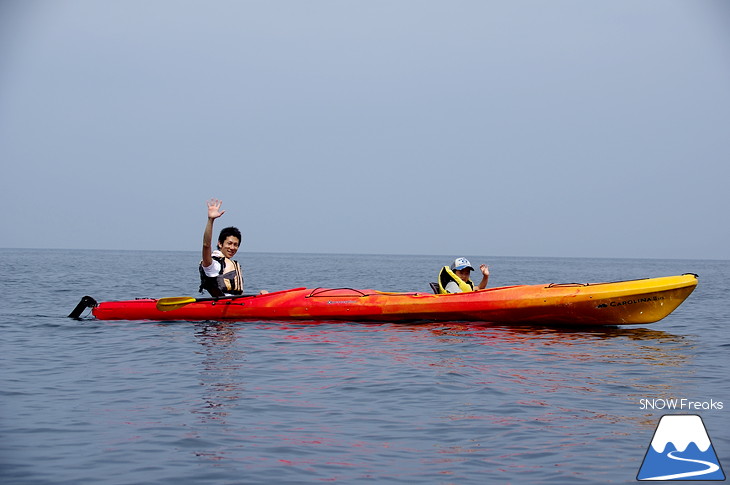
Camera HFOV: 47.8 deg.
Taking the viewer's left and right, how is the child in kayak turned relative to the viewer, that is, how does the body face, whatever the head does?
facing the viewer and to the right of the viewer

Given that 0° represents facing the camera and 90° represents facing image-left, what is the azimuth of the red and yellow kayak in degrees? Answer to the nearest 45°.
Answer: approximately 270°
